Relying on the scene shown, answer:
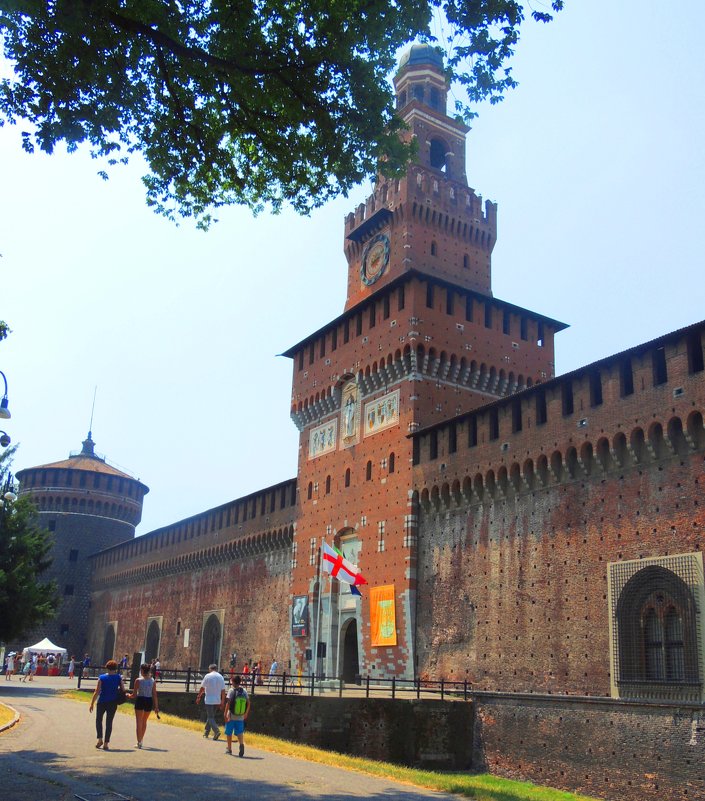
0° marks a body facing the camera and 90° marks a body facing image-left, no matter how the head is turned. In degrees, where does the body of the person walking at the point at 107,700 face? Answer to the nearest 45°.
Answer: approximately 180°

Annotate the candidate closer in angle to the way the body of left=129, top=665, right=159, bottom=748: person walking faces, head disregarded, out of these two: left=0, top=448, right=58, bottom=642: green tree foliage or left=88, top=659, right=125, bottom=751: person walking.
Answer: the green tree foliage

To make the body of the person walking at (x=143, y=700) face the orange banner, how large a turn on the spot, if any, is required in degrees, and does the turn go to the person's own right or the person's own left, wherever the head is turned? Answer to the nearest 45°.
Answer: approximately 45° to the person's own right

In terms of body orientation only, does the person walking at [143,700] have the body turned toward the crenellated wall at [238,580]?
yes

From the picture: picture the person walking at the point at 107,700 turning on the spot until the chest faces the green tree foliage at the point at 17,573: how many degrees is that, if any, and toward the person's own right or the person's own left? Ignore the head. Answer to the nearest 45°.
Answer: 0° — they already face it

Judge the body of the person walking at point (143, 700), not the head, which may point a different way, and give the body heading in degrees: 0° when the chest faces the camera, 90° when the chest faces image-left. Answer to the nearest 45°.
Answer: approximately 180°

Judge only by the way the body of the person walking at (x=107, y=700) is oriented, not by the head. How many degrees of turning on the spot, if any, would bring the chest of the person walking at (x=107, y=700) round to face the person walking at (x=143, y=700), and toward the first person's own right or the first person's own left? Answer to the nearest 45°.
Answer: approximately 45° to the first person's own right
